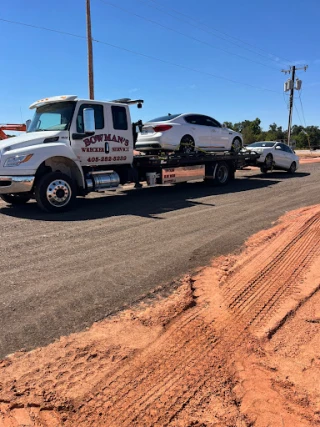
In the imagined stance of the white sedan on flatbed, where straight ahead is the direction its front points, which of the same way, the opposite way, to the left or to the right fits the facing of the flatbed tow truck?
the opposite way

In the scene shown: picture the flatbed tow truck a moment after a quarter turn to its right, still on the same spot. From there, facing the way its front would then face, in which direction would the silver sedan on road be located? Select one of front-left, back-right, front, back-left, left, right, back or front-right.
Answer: right

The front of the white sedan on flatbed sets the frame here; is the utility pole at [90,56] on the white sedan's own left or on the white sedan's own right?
on the white sedan's own left

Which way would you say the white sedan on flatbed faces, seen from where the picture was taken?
facing away from the viewer and to the right of the viewer

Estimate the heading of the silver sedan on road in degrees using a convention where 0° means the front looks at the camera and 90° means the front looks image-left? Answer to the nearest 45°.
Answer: approximately 45°

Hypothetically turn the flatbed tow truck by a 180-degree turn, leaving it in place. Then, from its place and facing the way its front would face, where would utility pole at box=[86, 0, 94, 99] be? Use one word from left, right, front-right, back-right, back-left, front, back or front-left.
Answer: front-left

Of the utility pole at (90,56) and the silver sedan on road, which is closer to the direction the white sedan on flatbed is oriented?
the silver sedan on road

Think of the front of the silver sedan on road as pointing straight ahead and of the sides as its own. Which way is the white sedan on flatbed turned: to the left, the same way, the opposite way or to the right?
the opposite way

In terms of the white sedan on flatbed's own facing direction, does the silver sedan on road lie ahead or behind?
ahead

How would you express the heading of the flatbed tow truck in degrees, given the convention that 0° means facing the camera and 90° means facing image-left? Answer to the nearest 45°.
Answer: approximately 45°
